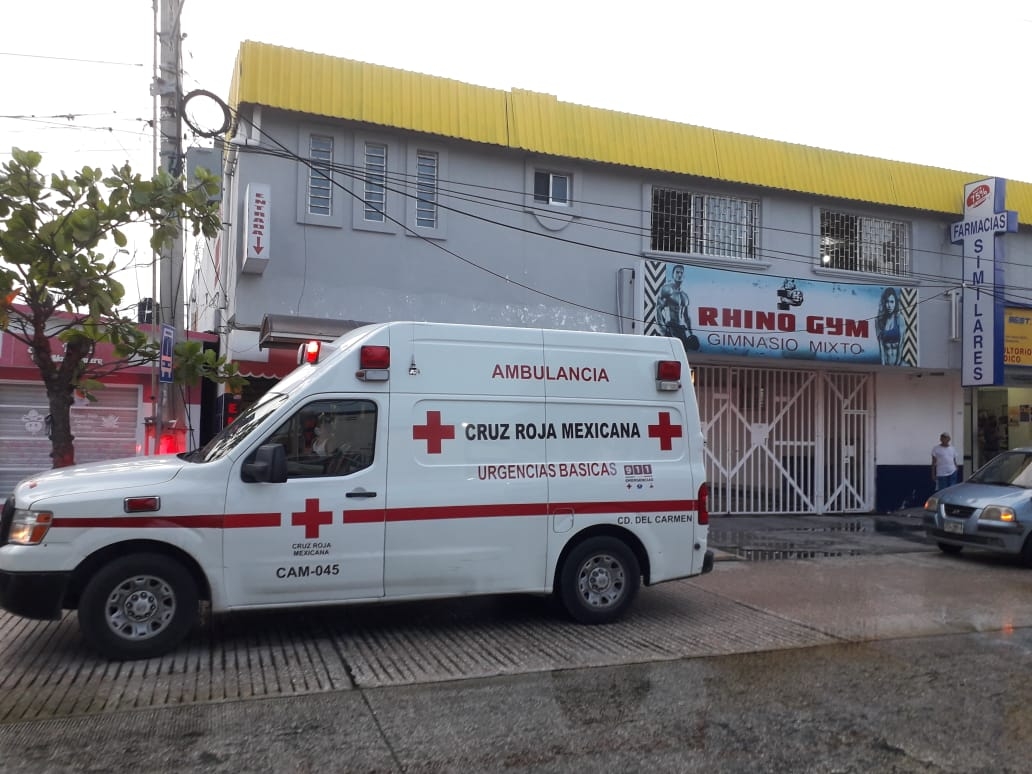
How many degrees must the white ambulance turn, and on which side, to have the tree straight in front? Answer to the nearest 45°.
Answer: approximately 45° to its right

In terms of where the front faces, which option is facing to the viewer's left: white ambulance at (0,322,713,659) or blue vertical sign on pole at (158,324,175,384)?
the white ambulance

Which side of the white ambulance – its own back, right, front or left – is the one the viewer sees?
left

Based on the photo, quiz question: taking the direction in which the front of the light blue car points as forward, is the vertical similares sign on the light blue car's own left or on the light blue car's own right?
on the light blue car's own right

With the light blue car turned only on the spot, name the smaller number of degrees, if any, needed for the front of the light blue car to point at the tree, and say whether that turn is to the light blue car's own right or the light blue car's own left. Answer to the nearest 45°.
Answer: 0° — it already faces it

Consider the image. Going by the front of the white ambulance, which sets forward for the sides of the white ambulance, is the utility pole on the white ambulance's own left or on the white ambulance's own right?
on the white ambulance's own right

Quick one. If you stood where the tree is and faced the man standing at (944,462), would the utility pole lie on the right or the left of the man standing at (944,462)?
left

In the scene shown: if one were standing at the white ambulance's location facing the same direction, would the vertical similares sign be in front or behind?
behind

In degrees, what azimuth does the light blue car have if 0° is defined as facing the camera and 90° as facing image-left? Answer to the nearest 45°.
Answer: approximately 45°

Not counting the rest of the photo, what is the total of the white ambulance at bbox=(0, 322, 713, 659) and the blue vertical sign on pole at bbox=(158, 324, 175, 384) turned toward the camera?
1

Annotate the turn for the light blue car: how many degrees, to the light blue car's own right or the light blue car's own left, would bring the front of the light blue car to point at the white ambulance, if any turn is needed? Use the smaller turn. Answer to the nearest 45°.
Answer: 0° — it already faces it

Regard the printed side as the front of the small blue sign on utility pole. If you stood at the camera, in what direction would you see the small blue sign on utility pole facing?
facing the viewer

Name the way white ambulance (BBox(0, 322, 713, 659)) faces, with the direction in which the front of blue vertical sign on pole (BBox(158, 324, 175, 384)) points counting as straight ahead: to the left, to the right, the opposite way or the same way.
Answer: to the right
